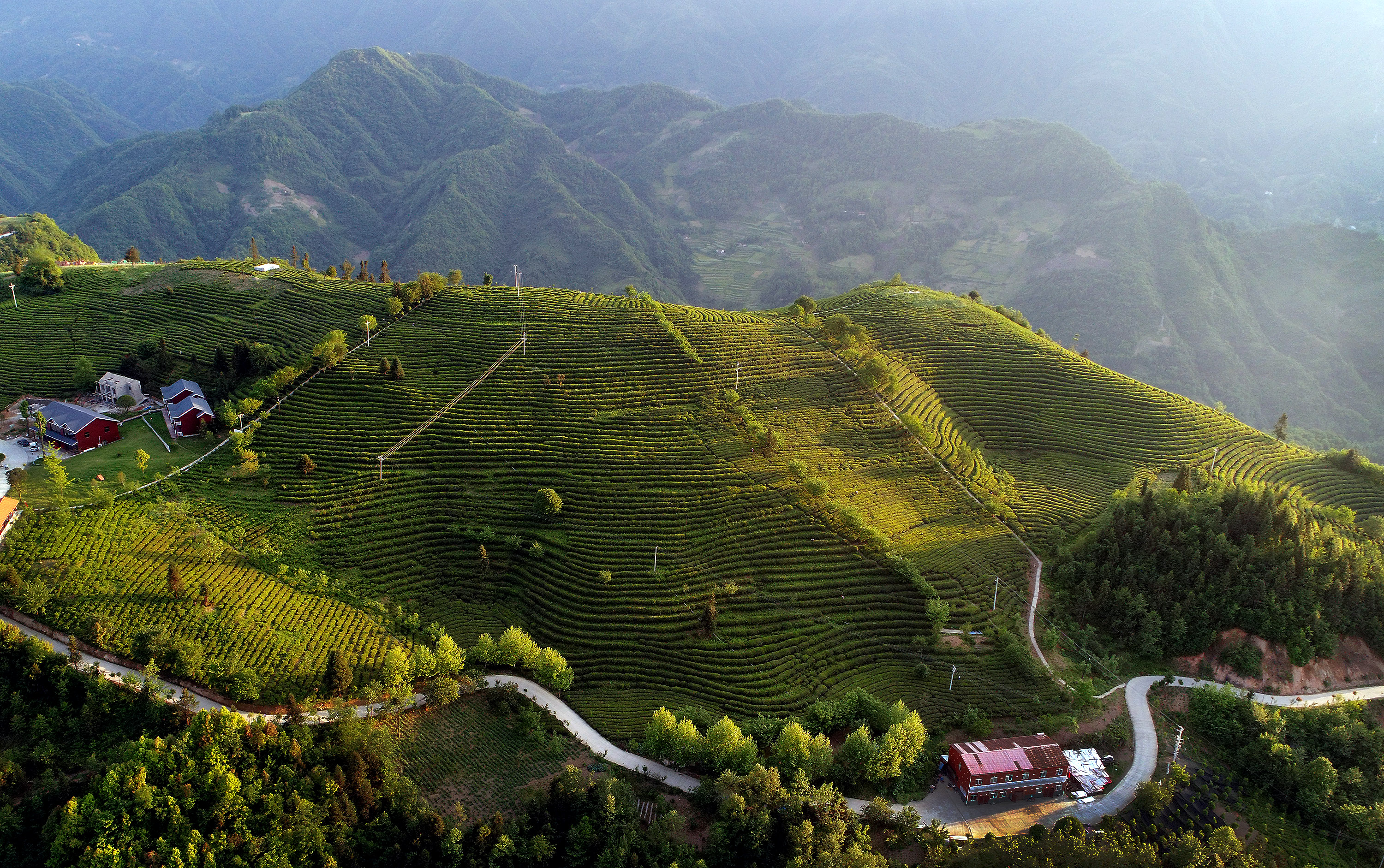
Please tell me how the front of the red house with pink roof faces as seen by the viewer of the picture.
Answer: facing the viewer

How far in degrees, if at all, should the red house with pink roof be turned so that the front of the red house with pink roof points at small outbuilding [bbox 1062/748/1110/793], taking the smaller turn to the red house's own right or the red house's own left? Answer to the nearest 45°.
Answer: approximately 135° to the red house's own left

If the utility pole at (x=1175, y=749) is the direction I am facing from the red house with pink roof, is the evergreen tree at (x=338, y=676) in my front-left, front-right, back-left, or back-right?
back-left

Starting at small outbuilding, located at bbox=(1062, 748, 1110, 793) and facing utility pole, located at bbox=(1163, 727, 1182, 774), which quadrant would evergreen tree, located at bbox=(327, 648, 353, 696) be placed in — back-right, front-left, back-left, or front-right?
back-left

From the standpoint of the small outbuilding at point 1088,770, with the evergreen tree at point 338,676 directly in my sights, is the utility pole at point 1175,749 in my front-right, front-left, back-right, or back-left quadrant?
back-right

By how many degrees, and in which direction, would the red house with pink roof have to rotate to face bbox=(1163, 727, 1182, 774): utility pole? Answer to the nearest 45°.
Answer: approximately 135° to its left
